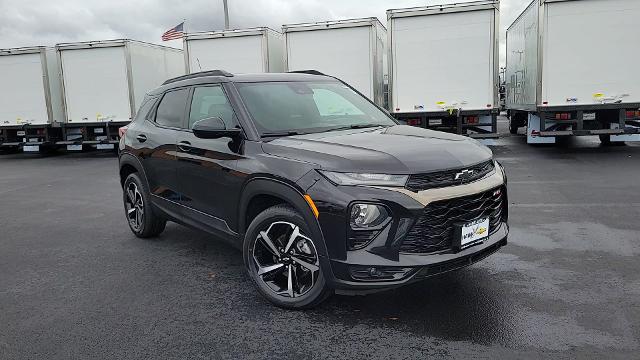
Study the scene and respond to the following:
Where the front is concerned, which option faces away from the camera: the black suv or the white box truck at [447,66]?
the white box truck

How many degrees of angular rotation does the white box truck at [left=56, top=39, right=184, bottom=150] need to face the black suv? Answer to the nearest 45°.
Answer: approximately 135° to its right

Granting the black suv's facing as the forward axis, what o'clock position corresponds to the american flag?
The american flag is roughly at 7 o'clock from the black suv.

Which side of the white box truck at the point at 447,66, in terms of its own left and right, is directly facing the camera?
back

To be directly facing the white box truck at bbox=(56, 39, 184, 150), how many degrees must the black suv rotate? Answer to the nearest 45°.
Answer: approximately 180°

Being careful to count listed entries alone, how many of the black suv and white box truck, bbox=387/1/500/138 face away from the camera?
1

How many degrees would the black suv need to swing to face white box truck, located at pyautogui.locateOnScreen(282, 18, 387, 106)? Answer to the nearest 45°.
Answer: approximately 135° to its left

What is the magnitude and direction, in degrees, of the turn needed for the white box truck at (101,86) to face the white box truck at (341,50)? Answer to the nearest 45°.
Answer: approximately 90° to its right

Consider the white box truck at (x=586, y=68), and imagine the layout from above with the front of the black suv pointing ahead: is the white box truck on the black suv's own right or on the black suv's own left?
on the black suv's own left

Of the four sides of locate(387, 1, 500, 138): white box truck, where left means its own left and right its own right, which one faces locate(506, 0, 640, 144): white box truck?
right

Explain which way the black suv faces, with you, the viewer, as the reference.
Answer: facing the viewer and to the right of the viewer

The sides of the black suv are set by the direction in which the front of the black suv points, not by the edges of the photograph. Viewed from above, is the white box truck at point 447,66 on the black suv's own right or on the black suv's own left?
on the black suv's own left

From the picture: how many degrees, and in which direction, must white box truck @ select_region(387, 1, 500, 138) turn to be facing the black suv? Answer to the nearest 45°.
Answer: approximately 180°

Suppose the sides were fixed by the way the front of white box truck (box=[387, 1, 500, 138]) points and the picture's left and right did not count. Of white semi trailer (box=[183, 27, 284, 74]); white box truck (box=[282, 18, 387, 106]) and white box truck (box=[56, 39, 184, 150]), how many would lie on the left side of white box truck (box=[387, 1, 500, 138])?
3

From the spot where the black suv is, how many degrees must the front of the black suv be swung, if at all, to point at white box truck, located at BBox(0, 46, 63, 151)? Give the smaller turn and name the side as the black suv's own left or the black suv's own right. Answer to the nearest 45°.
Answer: approximately 180°

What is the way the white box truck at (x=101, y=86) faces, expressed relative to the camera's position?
facing away from the viewer and to the right of the viewer
